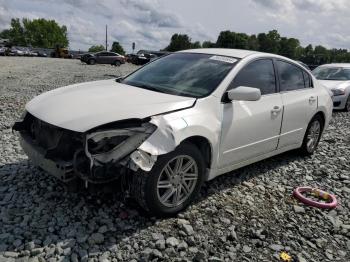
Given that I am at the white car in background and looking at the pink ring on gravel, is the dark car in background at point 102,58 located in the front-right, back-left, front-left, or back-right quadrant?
back-right

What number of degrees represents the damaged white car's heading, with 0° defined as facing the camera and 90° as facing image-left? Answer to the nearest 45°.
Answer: approximately 45°

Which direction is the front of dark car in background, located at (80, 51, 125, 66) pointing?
to the viewer's left

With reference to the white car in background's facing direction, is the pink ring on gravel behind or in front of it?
in front

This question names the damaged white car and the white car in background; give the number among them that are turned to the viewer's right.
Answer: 0

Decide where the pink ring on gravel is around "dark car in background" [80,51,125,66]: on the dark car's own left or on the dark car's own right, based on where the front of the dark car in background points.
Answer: on the dark car's own left

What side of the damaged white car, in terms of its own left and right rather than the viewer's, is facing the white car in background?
back

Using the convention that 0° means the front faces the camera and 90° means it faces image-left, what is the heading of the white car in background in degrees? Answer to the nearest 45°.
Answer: approximately 45°

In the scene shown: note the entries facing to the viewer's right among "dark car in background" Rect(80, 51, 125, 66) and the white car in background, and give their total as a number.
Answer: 0

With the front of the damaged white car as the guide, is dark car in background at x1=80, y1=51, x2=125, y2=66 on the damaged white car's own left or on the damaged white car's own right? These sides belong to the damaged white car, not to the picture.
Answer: on the damaged white car's own right

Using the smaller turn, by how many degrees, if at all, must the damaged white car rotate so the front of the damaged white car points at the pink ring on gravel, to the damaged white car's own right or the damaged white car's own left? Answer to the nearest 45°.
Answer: approximately 135° to the damaged white car's own left
